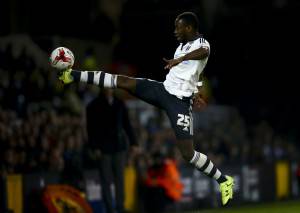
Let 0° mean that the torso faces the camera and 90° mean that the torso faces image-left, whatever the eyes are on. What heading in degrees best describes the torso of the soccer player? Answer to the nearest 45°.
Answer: approximately 45°

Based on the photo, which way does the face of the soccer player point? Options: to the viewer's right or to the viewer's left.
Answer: to the viewer's left

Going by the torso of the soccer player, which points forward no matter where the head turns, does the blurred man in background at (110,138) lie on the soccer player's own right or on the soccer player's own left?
on the soccer player's own right
